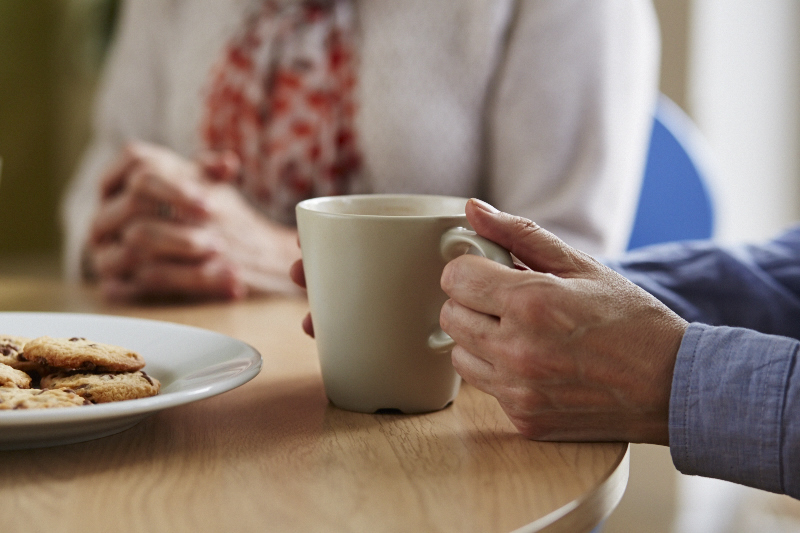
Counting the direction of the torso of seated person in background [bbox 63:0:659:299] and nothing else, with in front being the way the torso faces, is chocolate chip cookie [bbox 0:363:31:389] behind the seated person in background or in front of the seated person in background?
in front

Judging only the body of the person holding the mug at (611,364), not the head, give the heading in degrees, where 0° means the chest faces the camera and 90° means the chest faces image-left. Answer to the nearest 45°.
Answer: approximately 90°

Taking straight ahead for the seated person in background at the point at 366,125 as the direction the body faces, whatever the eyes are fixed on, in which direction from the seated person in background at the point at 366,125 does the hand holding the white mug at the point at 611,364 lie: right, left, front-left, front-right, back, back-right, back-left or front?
front-left

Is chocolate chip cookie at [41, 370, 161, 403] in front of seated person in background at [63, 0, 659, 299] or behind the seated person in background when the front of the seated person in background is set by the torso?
in front

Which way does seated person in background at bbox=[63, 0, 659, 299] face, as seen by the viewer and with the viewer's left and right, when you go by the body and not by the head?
facing the viewer and to the left of the viewer
